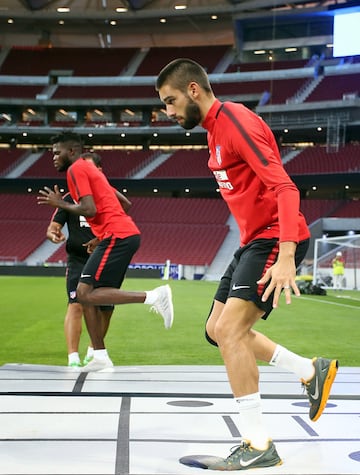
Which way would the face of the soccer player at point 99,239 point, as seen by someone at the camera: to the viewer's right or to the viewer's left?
to the viewer's left

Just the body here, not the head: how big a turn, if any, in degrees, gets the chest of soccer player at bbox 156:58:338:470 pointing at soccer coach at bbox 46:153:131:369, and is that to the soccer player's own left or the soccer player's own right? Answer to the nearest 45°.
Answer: approximately 45° to the soccer player's own right

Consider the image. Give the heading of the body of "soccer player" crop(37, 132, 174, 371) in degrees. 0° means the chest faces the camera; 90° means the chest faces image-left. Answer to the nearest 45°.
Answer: approximately 90°

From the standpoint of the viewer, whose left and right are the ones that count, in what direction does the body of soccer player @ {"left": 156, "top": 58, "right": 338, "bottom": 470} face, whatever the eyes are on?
facing to the left of the viewer

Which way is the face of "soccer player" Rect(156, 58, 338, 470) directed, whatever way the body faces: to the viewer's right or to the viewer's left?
to the viewer's left
